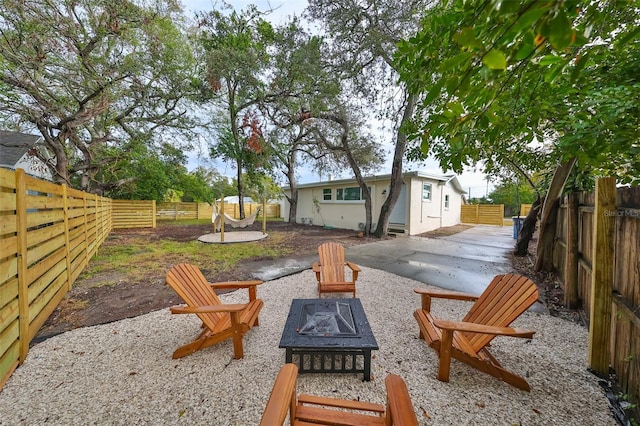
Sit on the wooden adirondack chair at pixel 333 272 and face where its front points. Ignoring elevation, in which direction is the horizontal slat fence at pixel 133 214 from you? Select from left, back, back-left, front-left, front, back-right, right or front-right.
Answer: back-right

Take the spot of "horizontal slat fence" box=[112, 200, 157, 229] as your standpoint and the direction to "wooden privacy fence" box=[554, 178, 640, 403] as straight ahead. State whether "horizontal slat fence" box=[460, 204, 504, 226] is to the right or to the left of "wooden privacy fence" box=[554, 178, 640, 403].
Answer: left

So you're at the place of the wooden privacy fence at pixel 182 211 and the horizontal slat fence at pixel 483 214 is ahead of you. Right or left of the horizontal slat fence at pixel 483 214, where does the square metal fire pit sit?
right

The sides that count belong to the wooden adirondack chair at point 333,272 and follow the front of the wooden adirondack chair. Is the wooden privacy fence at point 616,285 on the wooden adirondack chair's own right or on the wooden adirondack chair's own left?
on the wooden adirondack chair's own left

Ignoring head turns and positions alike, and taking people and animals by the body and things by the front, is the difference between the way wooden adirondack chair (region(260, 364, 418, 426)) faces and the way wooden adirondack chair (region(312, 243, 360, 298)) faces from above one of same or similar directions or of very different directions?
very different directions

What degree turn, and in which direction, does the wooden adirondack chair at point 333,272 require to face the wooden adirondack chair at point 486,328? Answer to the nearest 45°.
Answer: approximately 45° to its left

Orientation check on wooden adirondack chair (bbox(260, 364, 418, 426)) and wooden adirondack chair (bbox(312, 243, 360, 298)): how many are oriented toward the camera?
1

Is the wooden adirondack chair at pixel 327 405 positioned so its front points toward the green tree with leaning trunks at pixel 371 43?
yes

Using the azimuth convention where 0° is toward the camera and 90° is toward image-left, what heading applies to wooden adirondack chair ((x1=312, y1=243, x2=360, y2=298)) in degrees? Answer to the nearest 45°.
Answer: approximately 0°

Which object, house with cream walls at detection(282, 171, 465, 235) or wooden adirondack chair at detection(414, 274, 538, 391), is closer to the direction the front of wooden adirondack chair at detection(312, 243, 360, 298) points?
the wooden adirondack chair

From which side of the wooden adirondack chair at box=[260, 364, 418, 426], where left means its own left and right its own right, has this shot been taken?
back

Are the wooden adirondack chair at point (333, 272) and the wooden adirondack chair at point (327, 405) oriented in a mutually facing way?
yes
